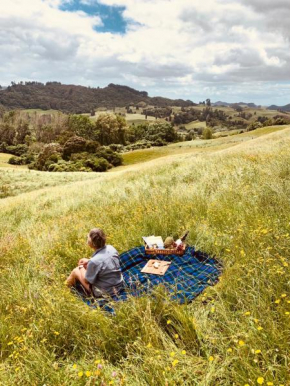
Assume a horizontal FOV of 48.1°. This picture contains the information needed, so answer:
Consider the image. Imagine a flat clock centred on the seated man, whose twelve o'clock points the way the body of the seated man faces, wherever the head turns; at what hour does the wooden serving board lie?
The wooden serving board is roughly at 4 o'clock from the seated man.

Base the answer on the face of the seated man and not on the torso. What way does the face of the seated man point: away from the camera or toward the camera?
away from the camera

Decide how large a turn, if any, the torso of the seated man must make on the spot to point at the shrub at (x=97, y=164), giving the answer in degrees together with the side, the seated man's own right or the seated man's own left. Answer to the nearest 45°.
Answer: approximately 45° to the seated man's own right

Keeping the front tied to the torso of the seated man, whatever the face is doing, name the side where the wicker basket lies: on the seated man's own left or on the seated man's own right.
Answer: on the seated man's own right

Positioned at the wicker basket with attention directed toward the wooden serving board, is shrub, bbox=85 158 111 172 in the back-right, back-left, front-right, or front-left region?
back-right

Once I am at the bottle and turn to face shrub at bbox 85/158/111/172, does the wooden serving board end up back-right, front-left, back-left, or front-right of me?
back-left

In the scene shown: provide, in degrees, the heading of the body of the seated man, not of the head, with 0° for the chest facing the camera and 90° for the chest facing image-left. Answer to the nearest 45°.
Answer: approximately 135°
